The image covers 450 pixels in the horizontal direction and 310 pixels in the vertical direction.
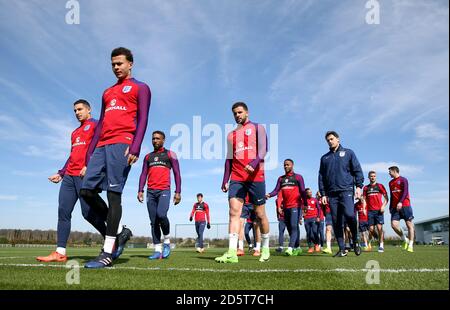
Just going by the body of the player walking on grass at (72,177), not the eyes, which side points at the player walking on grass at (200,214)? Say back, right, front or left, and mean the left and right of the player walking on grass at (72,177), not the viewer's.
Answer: back

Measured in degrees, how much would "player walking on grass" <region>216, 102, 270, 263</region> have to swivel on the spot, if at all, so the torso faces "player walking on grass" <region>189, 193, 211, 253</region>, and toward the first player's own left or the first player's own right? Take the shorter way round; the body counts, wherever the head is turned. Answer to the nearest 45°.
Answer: approximately 135° to the first player's own right

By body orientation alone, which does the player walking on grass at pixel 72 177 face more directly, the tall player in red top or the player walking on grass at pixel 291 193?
the tall player in red top

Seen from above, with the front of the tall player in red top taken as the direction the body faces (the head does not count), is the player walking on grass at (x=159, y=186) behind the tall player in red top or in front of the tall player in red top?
behind

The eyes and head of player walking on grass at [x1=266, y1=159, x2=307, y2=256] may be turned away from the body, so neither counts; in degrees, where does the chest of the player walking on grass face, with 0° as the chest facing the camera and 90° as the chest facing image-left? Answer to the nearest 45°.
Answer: approximately 45°
